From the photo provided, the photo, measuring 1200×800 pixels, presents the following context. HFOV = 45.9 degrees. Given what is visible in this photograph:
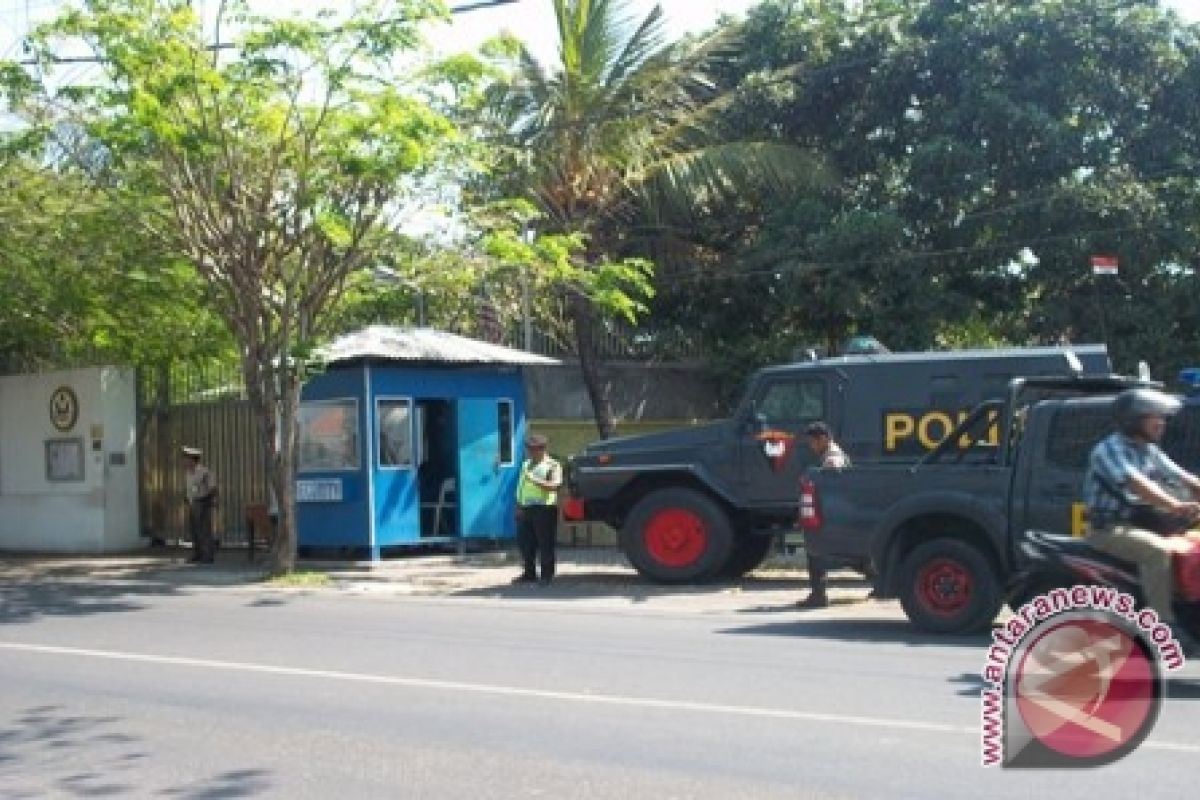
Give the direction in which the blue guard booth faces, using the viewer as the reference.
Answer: facing the viewer and to the right of the viewer

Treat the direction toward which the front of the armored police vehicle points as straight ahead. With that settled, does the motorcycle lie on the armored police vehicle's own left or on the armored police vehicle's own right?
on the armored police vehicle's own left

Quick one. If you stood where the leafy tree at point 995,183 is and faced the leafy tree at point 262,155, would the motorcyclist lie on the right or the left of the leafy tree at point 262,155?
left

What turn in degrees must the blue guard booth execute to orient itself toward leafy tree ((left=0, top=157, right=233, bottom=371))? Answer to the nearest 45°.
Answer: approximately 135° to its right

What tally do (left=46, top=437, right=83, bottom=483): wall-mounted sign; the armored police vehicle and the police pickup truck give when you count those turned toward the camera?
1

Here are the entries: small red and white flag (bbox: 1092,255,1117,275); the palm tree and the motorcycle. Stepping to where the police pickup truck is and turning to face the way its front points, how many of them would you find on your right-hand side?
1

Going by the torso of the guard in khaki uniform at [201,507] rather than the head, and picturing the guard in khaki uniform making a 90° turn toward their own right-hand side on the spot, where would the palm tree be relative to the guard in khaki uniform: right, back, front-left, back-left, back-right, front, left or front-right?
back-right

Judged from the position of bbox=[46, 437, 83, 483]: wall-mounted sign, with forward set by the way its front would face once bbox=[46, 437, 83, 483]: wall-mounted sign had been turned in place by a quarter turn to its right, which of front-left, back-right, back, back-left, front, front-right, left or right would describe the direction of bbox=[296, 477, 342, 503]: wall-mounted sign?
back-left

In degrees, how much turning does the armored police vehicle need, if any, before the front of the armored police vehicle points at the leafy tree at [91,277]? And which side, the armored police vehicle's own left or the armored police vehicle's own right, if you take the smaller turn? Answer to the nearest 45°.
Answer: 0° — it already faces it

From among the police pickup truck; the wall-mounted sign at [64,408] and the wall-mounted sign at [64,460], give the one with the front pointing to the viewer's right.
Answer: the police pickup truck

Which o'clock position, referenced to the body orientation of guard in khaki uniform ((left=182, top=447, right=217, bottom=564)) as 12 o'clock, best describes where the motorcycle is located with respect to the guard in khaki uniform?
The motorcycle is roughly at 10 o'clock from the guard in khaki uniform.

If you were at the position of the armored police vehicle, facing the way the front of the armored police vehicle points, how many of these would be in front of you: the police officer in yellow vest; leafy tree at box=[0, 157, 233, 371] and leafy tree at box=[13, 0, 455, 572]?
3

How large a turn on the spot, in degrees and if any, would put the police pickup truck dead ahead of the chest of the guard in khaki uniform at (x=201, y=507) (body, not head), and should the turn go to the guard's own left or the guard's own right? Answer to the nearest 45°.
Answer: approximately 90° to the guard's own left
